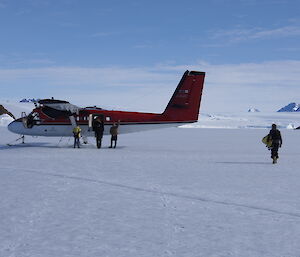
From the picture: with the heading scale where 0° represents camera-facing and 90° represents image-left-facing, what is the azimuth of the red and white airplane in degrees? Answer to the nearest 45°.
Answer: approximately 90°
